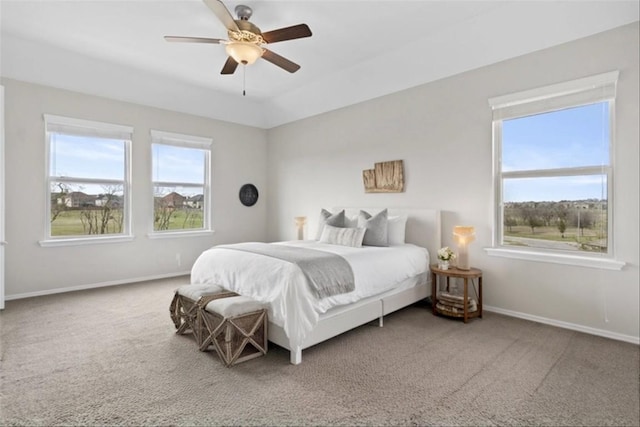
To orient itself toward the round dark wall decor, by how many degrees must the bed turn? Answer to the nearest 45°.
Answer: approximately 90° to its right

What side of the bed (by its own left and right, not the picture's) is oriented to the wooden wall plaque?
back

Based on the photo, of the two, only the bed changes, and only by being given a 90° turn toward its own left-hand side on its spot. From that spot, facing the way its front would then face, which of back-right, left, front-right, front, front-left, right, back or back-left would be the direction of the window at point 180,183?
back

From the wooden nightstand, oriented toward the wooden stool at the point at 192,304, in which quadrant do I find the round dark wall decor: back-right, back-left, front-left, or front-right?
front-right

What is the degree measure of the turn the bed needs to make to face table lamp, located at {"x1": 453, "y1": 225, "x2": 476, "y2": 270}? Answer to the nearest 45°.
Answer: approximately 135° to its left

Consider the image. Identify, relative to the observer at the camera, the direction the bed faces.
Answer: facing the viewer and to the left of the viewer
